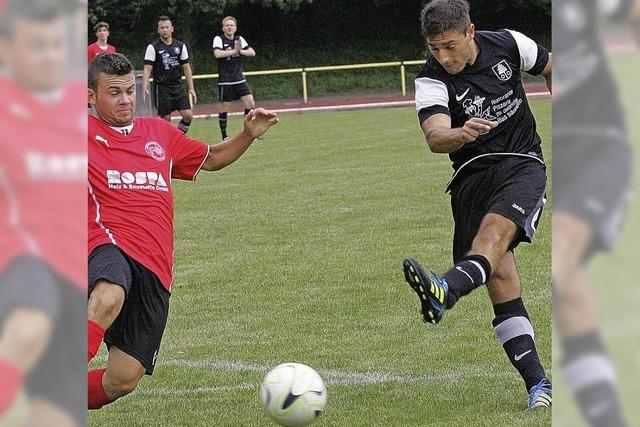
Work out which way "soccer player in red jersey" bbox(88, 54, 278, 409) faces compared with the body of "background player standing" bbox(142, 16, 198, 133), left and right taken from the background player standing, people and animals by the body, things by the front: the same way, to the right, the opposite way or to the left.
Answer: the same way

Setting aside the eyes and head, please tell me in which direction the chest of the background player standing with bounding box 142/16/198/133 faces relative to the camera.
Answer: toward the camera

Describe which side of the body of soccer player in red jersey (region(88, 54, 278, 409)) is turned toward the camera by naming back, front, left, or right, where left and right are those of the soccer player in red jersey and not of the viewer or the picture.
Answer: front

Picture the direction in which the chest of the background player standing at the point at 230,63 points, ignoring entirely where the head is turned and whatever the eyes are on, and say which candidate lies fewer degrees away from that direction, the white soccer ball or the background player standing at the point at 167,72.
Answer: the white soccer ball

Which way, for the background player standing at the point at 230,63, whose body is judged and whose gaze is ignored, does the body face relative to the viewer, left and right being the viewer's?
facing the viewer

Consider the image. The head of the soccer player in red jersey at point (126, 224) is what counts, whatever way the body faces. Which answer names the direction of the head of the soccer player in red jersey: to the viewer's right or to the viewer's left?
to the viewer's right

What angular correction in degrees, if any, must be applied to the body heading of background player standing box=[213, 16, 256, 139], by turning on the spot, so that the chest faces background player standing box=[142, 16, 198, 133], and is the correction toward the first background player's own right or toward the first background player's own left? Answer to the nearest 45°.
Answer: approximately 45° to the first background player's own right

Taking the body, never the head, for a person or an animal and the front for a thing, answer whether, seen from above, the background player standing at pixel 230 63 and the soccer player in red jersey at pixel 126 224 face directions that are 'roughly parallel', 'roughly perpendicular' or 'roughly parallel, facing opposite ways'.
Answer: roughly parallel

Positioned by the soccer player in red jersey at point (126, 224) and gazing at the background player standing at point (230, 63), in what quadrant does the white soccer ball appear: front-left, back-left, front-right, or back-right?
back-right

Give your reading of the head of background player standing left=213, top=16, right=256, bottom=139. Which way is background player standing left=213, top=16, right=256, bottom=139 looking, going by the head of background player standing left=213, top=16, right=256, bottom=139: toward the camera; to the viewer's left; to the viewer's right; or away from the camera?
toward the camera

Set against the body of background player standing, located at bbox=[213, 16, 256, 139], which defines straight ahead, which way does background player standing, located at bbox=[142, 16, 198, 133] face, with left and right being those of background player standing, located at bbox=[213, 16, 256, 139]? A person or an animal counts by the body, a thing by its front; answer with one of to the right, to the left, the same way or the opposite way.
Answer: the same way
